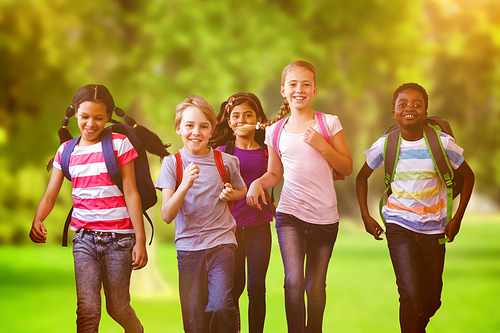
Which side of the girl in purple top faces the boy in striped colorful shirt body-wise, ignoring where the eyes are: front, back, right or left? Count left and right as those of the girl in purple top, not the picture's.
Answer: left

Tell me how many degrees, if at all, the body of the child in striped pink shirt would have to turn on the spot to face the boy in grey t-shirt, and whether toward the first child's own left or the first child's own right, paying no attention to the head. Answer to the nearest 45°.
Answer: approximately 45° to the first child's own left

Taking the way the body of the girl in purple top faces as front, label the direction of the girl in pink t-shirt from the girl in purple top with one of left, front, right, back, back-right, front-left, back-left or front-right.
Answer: front-left

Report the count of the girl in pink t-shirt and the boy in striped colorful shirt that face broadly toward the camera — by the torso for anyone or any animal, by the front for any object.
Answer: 2

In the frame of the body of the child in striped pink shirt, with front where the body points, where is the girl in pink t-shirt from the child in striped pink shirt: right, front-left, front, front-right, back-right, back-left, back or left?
left

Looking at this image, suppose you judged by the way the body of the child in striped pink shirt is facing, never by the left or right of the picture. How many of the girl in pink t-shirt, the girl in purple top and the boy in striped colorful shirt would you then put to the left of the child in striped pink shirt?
3

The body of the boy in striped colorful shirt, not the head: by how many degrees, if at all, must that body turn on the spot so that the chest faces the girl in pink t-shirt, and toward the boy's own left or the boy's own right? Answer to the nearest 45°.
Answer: approximately 45° to the boy's own right

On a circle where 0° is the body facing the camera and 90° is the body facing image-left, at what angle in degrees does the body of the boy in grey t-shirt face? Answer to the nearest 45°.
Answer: approximately 0°
